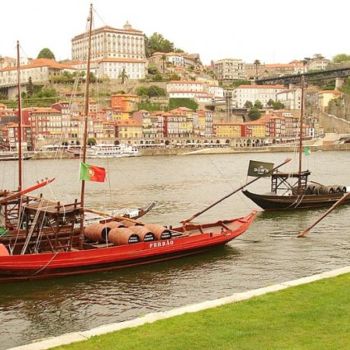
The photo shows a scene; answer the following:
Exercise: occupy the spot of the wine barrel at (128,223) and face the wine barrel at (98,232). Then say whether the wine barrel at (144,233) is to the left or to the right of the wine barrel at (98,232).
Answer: left

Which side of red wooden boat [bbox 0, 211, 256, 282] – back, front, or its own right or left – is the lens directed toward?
right
